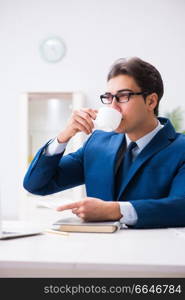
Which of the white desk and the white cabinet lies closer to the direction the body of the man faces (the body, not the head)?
the white desk

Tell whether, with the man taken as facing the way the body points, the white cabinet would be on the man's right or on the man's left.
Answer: on the man's right

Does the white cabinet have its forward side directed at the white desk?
yes

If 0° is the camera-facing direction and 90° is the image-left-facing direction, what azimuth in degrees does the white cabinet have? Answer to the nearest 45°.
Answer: approximately 0°

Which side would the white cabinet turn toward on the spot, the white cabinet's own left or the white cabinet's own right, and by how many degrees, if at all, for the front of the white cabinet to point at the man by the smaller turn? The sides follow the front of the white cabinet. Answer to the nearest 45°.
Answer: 0° — it already faces them

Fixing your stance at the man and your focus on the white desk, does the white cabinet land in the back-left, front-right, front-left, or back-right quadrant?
back-right

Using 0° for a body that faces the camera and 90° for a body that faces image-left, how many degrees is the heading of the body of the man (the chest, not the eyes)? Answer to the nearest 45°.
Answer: approximately 45°
